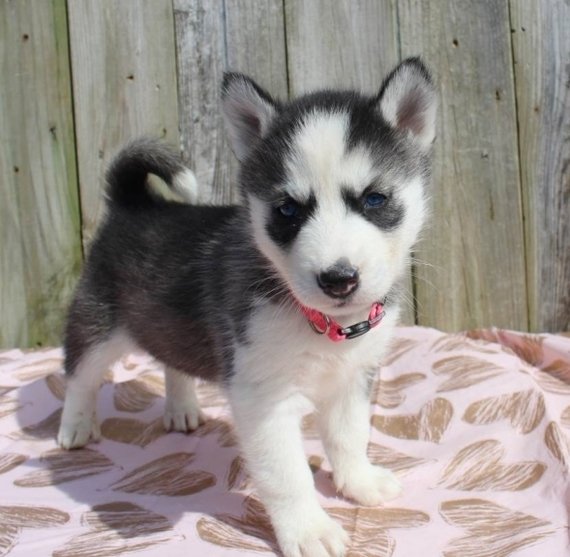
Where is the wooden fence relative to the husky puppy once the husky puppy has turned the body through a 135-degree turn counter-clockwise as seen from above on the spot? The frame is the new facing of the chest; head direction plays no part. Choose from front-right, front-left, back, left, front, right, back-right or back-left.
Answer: front
